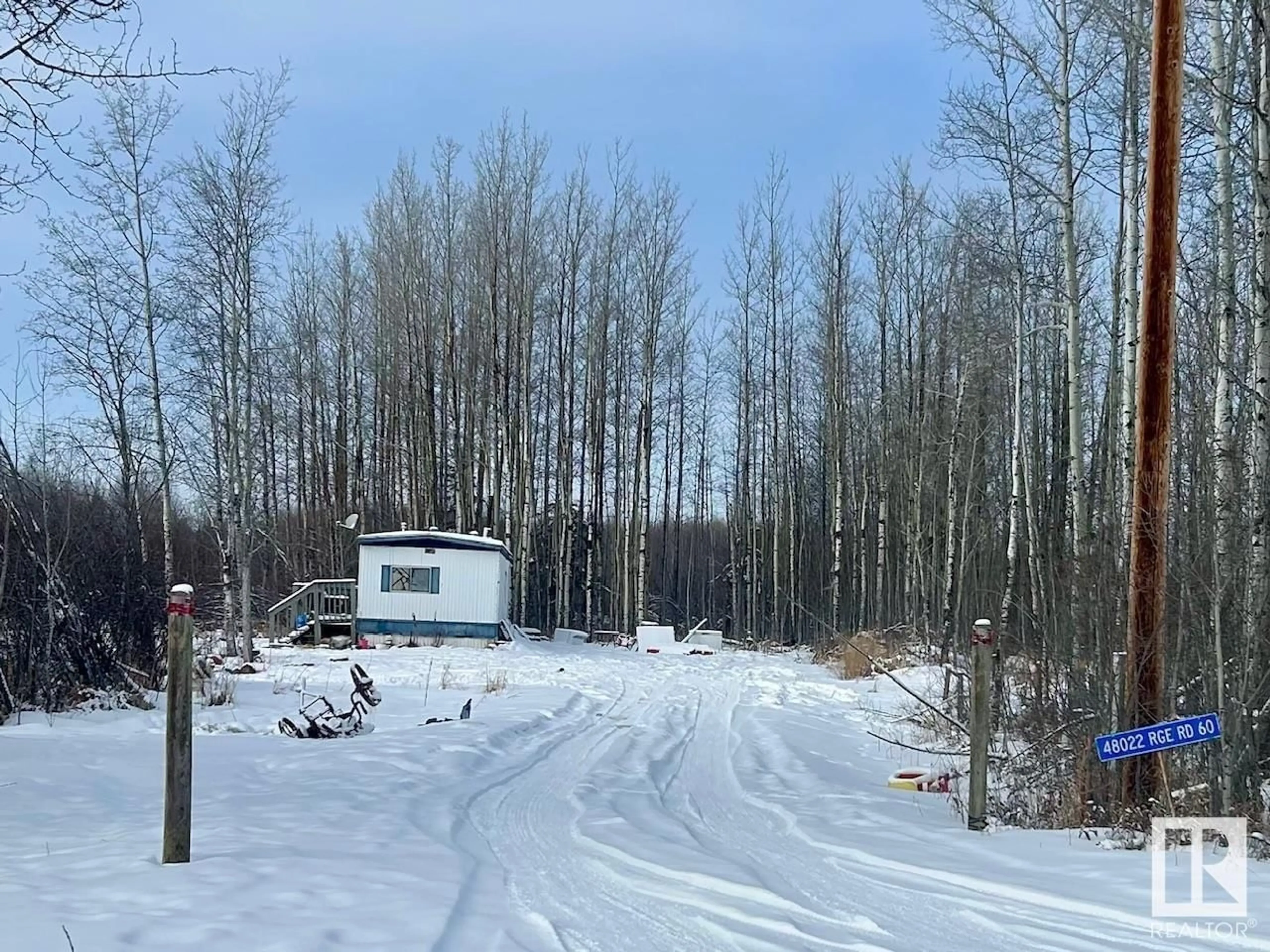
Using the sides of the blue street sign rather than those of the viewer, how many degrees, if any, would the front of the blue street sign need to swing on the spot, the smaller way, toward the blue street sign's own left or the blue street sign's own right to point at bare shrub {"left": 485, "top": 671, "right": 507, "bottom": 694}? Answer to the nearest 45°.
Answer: approximately 135° to the blue street sign's own right

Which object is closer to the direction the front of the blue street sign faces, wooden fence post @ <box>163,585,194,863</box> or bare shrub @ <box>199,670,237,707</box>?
the wooden fence post

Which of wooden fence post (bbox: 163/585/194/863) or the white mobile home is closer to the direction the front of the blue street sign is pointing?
the wooden fence post

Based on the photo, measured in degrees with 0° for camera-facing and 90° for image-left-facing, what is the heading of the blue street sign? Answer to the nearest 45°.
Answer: approximately 0°

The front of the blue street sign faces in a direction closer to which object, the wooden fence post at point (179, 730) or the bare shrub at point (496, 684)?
the wooden fence post

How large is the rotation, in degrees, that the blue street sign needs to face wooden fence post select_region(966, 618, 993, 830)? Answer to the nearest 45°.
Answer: approximately 135° to its right
